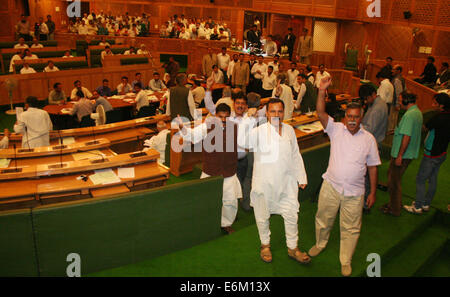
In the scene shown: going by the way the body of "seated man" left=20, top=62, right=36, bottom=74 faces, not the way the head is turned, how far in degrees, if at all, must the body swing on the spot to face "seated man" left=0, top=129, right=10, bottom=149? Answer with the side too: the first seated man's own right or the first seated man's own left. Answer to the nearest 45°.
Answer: approximately 45° to the first seated man's own right

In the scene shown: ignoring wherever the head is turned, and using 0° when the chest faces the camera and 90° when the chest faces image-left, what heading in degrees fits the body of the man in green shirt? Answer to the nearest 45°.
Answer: approximately 90°

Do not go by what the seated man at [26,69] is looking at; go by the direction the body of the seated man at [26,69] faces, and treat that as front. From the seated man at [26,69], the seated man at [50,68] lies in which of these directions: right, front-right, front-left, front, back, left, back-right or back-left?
front-left

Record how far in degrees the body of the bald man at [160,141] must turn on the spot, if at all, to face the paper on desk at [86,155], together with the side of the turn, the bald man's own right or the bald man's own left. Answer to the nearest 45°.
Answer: approximately 45° to the bald man's own left

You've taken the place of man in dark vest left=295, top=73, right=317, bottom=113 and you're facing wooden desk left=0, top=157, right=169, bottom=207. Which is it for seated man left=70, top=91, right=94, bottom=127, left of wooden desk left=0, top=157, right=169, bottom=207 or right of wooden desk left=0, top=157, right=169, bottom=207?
right

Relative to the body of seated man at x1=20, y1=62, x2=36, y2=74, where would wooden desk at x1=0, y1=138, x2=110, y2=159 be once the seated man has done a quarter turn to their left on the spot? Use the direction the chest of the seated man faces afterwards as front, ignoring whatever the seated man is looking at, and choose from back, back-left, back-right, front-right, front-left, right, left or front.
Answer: back-right

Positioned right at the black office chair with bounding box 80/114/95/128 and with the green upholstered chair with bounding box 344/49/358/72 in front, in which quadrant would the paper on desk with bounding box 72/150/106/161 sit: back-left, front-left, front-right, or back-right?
back-right

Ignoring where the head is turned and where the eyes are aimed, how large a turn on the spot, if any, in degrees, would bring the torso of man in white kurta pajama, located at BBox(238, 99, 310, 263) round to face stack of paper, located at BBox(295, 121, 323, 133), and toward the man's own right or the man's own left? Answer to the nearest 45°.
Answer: approximately 180°
